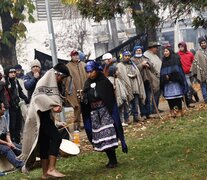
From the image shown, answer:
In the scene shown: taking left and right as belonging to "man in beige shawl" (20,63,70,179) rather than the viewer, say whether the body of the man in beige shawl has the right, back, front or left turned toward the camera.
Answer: right

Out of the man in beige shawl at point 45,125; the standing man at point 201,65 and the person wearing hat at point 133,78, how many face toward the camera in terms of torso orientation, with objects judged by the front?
2

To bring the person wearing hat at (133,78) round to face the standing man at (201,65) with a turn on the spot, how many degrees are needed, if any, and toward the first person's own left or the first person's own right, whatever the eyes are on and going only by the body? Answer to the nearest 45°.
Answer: approximately 135° to the first person's own left

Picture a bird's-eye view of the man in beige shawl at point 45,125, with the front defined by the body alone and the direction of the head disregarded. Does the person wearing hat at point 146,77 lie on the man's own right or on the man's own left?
on the man's own left

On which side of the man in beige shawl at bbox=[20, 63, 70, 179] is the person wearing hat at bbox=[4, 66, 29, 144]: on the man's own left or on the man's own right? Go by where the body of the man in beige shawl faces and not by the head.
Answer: on the man's own left

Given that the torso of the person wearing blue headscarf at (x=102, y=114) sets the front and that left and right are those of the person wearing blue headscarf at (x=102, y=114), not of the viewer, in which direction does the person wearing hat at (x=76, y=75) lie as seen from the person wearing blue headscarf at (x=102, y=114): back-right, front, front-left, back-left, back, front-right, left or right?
back-right

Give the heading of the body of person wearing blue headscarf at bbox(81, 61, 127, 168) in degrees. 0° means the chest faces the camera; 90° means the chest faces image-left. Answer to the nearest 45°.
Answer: approximately 45°

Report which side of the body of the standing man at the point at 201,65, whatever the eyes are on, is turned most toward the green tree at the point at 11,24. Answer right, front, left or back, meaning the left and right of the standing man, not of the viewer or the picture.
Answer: right
